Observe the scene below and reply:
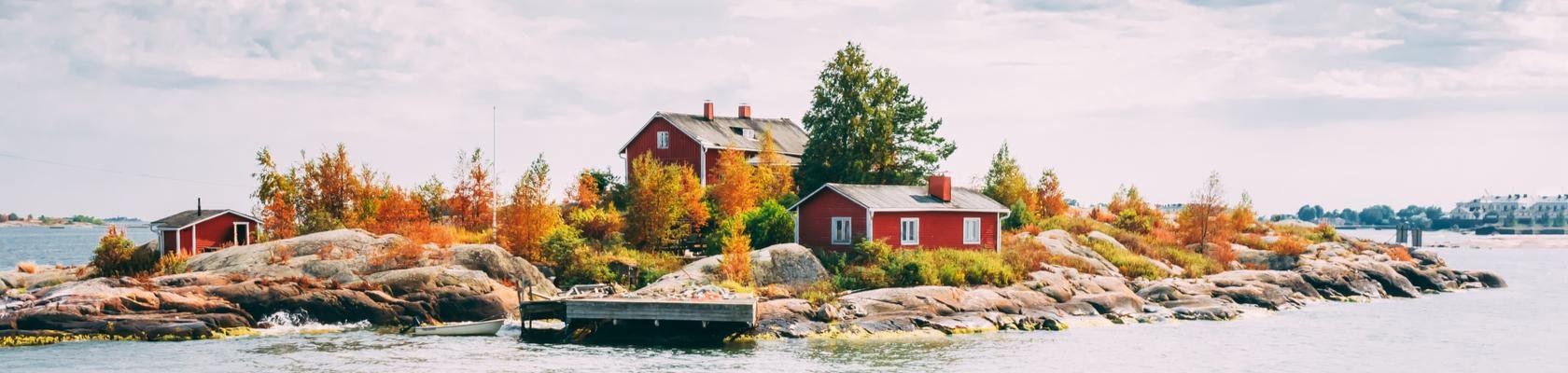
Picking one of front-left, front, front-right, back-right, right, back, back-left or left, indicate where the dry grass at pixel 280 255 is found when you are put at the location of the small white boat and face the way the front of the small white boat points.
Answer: back-left

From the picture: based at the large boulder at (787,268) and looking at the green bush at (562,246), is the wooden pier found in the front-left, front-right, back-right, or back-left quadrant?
front-left

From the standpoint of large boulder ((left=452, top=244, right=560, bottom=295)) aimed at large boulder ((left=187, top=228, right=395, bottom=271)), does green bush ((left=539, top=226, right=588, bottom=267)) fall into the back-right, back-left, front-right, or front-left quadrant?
back-right

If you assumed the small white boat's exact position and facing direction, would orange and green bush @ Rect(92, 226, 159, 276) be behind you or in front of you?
behind

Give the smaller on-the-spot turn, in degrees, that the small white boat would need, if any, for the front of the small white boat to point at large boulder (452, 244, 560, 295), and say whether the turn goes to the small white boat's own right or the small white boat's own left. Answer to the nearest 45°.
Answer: approximately 90° to the small white boat's own left

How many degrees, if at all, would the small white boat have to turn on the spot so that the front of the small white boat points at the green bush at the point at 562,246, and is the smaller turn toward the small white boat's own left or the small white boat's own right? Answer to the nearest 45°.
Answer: approximately 45° to the small white boat's own left

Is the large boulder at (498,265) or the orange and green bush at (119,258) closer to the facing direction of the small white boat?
the large boulder

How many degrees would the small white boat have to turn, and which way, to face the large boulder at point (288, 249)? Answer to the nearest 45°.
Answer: approximately 135° to its left

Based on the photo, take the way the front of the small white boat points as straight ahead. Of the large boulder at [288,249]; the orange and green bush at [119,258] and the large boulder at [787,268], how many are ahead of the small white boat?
1

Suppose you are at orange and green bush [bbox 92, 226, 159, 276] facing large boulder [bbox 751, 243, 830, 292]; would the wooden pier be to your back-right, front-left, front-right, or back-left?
front-right

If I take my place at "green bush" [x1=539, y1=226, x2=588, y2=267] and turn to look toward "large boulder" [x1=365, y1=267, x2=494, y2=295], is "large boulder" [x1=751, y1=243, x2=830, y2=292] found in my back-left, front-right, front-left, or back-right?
back-left

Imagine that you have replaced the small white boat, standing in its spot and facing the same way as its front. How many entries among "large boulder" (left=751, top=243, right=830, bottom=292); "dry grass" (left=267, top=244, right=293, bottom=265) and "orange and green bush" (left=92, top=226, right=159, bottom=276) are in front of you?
1

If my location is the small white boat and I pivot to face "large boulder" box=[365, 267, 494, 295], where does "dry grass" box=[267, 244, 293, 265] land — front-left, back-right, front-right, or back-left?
front-left

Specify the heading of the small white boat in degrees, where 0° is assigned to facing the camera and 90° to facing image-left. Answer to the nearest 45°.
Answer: approximately 270°

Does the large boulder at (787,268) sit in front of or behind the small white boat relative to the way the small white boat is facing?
in front

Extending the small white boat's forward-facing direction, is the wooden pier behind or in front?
in front
